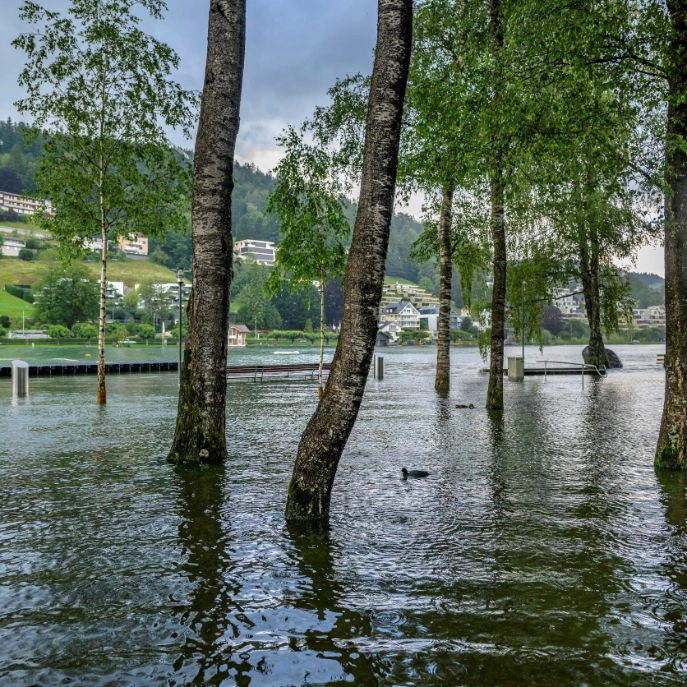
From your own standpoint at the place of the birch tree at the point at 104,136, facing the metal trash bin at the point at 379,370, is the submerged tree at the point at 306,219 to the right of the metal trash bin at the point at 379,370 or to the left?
right

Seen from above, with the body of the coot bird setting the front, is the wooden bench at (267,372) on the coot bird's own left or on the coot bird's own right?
on the coot bird's own right

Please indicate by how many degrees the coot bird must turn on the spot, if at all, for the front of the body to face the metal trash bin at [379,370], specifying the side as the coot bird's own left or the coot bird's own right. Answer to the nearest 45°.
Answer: approximately 90° to the coot bird's own right

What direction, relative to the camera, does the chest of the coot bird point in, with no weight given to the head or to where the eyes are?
to the viewer's left

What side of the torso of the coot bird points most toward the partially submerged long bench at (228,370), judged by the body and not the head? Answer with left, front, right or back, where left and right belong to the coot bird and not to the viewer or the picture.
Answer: right

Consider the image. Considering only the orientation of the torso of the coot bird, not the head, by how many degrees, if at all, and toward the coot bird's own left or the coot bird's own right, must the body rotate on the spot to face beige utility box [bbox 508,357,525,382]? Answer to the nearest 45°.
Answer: approximately 90° to the coot bird's own right

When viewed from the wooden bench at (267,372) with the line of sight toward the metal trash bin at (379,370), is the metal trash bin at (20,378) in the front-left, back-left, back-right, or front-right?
back-right

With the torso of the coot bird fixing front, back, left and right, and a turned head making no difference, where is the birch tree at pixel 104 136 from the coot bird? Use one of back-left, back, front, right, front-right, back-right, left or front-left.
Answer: front-right

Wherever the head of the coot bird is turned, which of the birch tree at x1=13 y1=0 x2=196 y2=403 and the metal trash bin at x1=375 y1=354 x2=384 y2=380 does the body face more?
the birch tree

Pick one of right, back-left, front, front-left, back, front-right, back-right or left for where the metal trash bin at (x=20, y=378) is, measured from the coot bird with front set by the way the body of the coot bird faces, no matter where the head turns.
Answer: front-right
